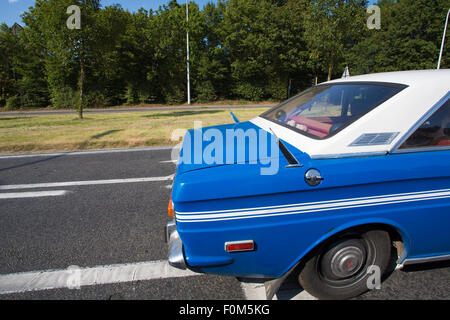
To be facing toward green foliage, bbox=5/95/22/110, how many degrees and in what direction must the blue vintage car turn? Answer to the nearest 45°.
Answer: approximately 90° to its left

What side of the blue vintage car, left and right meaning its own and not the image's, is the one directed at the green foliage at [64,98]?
left

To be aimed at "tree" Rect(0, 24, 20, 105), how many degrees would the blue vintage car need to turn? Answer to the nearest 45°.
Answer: approximately 90° to its left

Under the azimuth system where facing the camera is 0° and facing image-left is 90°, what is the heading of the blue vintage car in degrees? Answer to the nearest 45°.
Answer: approximately 225°

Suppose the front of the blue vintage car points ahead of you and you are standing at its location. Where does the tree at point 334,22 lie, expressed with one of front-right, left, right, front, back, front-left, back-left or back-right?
front-left

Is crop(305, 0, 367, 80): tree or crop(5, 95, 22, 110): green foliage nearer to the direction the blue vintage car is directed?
the tree
